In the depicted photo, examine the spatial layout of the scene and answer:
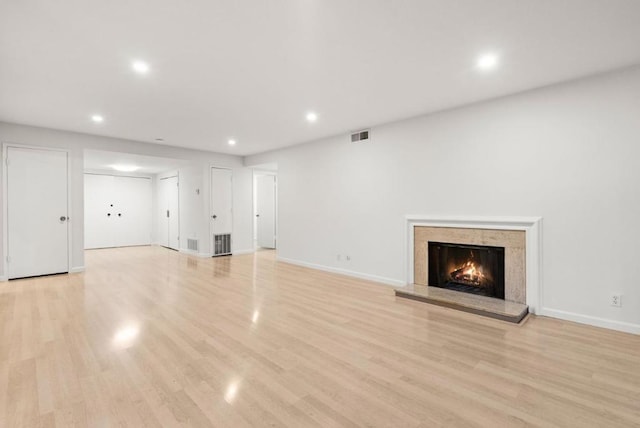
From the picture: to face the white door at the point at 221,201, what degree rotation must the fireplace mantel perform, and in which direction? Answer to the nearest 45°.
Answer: approximately 45° to its right

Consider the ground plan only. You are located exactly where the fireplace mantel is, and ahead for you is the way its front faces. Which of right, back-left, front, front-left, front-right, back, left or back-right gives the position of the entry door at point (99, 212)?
front-right

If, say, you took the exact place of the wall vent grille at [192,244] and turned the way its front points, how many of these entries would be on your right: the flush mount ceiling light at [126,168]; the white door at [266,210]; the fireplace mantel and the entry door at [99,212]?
2

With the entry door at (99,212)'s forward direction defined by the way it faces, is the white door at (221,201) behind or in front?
in front

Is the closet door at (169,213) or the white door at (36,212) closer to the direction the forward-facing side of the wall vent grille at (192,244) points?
the white door

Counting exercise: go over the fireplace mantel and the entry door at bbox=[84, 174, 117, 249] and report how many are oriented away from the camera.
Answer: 0

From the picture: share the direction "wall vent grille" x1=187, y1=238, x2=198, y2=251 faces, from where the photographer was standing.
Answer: facing the viewer and to the left of the viewer

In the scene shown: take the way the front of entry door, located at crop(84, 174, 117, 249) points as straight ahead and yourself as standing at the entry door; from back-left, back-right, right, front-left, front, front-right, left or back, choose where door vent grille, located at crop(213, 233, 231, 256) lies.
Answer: front-left

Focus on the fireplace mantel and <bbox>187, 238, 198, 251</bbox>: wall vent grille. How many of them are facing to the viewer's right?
0

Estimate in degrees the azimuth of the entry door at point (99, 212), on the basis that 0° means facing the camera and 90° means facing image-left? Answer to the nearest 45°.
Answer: approximately 0°
